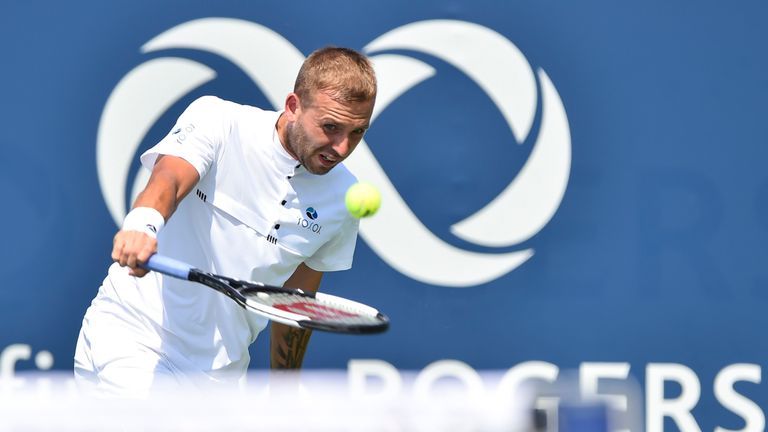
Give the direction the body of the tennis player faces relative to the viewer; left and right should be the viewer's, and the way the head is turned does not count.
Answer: facing the viewer and to the right of the viewer

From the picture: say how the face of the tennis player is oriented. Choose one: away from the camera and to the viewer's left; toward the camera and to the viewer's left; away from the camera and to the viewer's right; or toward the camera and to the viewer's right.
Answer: toward the camera and to the viewer's right

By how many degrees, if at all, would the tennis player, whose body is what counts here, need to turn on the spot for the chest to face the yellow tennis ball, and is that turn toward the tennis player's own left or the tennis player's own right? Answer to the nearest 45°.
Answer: approximately 45° to the tennis player's own left
